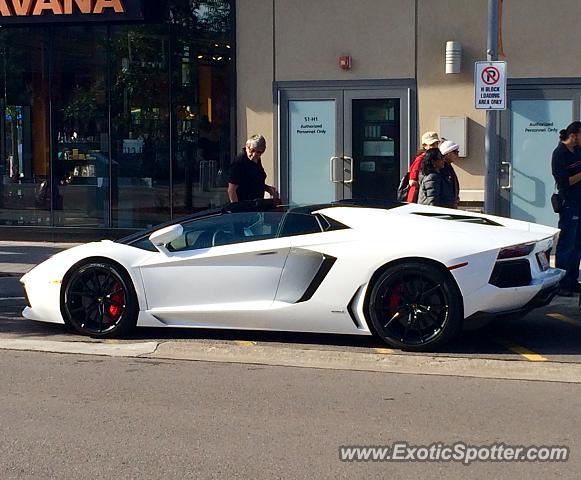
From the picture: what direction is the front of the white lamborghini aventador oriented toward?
to the viewer's left

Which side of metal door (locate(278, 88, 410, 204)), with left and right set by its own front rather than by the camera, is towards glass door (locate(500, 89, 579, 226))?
left

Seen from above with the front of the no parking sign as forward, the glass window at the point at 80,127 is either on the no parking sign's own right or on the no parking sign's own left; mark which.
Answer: on the no parking sign's own right

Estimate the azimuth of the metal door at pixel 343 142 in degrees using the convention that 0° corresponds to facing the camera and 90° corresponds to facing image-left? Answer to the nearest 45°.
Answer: approximately 0°

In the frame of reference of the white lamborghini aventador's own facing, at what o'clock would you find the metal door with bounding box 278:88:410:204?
The metal door is roughly at 3 o'clock from the white lamborghini aventador.

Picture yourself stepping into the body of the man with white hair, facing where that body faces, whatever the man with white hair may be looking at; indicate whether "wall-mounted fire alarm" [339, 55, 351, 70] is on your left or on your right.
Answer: on your left

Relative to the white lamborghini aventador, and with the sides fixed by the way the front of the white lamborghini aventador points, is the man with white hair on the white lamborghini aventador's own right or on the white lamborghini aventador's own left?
on the white lamborghini aventador's own right

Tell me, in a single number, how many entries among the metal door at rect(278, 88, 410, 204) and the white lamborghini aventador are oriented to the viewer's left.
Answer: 1

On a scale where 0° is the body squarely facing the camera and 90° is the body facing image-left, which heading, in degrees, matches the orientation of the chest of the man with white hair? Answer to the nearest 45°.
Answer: approximately 315°

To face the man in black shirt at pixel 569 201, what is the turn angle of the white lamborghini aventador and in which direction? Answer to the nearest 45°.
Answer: approximately 135° to its right

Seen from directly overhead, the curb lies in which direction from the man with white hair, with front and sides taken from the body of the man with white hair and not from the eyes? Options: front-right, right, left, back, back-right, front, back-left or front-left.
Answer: front-right

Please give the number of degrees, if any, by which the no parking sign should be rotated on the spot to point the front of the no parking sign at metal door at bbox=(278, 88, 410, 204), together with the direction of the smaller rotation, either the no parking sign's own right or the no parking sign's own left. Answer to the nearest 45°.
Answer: approximately 135° to the no parking sign's own right
